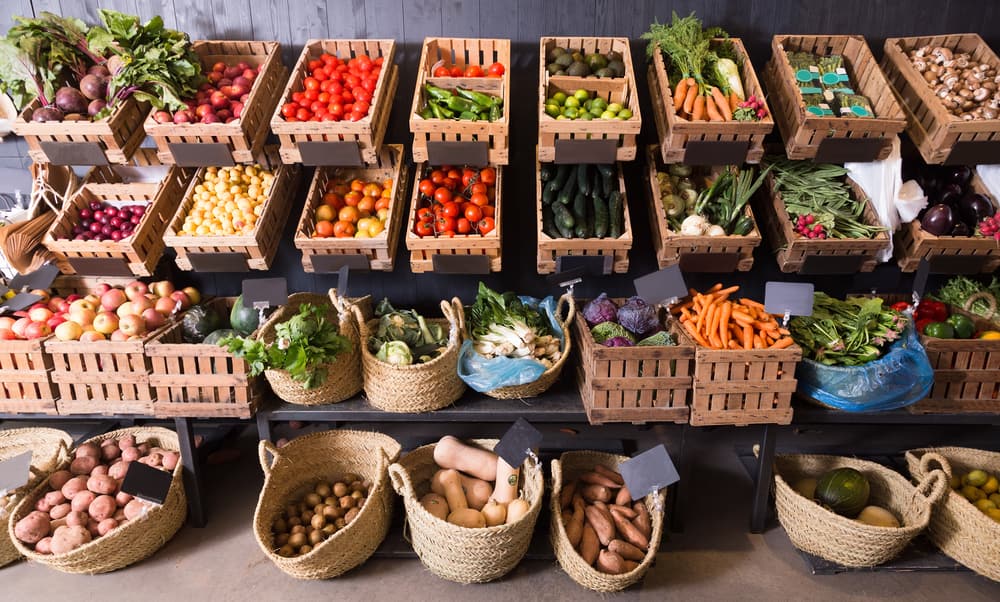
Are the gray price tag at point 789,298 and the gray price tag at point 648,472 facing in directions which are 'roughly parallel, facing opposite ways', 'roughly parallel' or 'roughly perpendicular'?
roughly parallel

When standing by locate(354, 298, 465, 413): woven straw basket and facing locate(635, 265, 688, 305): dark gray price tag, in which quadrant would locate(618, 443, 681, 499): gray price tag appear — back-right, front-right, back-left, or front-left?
front-right

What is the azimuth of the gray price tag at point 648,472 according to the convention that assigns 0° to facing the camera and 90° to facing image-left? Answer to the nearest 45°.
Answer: approximately 0°

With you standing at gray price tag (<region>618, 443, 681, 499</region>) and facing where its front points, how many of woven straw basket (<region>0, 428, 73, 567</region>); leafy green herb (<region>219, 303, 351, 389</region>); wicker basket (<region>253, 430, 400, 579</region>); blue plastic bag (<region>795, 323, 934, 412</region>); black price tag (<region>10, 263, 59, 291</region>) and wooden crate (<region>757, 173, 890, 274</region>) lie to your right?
4

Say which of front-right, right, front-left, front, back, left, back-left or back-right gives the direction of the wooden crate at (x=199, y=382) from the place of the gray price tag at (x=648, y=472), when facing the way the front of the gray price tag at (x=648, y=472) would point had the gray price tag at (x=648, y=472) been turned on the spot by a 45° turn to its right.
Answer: front-right

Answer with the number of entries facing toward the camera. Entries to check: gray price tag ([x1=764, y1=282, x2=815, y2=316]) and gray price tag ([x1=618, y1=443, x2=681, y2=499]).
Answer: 2

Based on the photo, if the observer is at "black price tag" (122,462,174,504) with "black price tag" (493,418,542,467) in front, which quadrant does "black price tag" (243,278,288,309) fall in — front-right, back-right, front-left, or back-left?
front-left

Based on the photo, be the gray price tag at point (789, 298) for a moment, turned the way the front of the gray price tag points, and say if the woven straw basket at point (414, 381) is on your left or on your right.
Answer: on your right

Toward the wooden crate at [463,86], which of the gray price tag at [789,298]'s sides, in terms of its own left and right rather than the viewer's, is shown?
right

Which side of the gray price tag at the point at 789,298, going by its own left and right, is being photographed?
front
